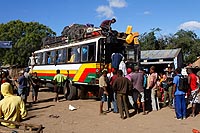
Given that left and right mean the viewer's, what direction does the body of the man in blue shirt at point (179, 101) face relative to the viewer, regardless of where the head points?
facing away from the viewer and to the left of the viewer

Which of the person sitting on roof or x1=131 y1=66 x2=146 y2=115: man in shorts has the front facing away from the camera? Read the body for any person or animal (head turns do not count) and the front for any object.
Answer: the man in shorts

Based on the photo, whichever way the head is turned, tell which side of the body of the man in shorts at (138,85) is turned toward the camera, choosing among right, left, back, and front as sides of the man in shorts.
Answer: back

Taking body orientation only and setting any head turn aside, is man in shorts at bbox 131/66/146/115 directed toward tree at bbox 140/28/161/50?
yes

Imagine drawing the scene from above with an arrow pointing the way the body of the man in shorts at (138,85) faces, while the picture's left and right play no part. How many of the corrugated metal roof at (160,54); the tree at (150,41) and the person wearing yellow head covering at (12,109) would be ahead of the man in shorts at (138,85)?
2

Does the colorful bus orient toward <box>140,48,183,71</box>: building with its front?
no

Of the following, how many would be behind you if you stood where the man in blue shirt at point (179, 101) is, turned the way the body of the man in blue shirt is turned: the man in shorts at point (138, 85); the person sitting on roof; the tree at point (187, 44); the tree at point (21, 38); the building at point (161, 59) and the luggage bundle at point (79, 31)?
0

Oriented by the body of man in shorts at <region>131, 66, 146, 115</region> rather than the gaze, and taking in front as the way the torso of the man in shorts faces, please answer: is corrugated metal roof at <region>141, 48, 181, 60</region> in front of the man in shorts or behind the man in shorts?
in front

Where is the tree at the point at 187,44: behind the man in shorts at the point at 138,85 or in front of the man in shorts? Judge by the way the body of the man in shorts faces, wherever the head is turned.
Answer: in front

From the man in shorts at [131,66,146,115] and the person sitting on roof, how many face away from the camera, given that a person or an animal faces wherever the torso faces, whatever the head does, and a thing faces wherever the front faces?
1

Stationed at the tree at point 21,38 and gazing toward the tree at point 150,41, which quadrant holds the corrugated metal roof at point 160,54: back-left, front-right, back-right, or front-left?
front-right
